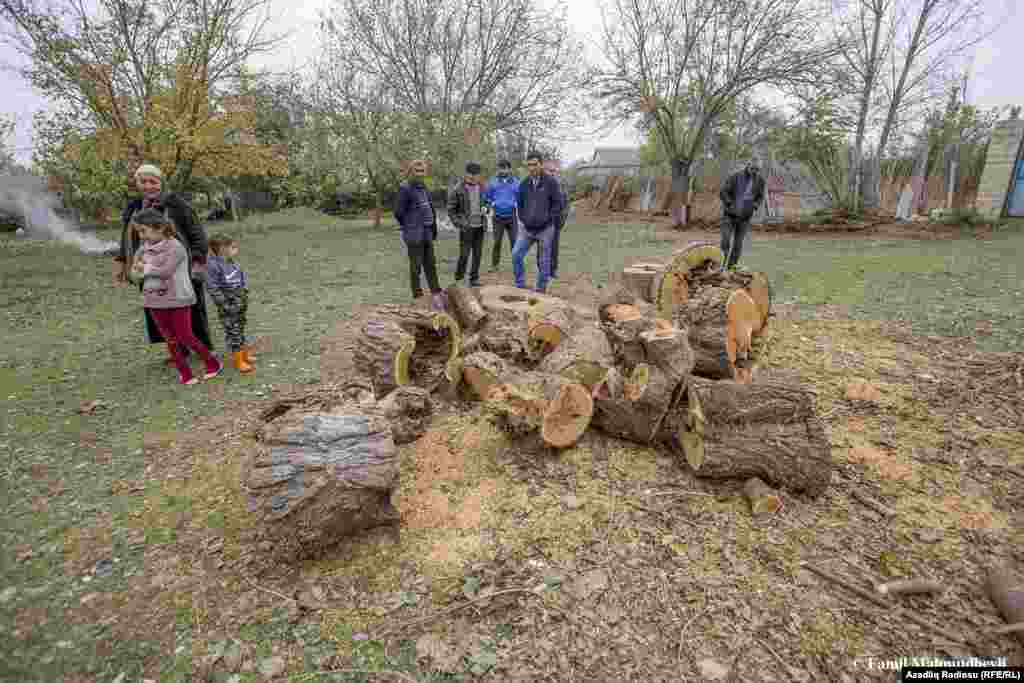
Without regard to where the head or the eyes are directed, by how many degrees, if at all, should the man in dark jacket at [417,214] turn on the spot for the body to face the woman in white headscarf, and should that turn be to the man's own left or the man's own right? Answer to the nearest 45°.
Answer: approximately 90° to the man's own right

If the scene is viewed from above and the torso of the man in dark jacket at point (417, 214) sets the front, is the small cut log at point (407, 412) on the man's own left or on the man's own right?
on the man's own right

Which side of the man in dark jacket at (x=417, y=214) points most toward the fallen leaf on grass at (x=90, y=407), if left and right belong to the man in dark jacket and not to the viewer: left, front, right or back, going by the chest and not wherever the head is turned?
right

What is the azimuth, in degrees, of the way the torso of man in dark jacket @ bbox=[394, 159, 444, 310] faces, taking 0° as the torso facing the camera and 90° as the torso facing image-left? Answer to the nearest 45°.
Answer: approximately 315°

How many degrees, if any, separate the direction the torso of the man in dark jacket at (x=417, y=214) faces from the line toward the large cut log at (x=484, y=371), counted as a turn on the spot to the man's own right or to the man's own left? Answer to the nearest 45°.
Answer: approximately 45° to the man's own right

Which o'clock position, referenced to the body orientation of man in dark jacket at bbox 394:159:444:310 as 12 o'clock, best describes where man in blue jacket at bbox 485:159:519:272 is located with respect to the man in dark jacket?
The man in blue jacket is roughly at 9 o'clock from the man in dark jacket.
